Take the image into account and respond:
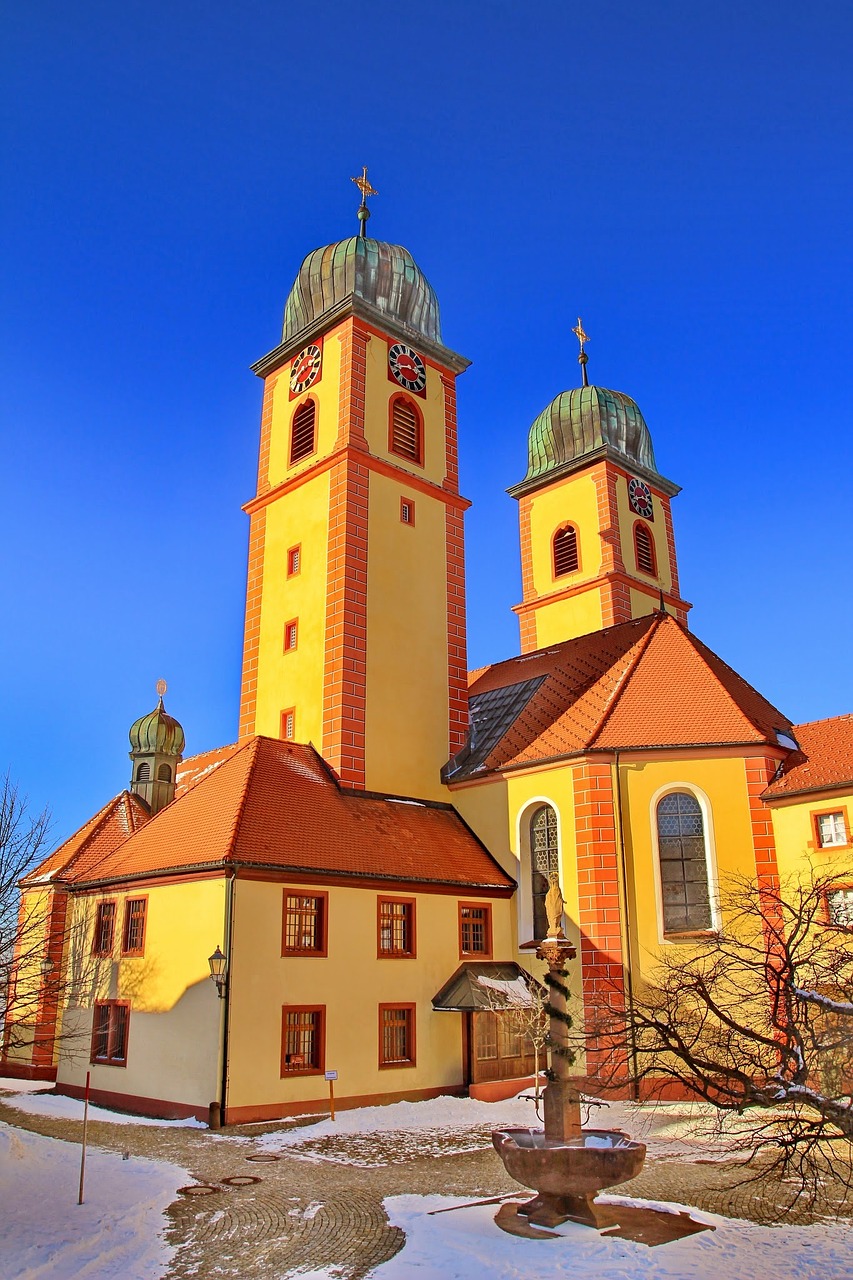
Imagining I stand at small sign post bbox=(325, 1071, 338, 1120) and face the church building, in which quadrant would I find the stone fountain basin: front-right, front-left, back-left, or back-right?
back-right

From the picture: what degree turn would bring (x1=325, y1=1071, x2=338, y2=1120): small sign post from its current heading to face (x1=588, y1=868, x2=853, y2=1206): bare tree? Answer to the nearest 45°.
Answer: approximately 45° to its left

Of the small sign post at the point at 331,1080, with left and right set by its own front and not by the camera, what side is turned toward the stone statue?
front

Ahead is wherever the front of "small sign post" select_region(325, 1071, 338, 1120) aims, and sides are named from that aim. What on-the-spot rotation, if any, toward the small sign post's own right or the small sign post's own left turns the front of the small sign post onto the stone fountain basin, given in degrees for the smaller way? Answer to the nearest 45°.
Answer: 0° — it already faces it

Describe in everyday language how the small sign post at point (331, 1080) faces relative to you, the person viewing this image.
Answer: facing the viewer
